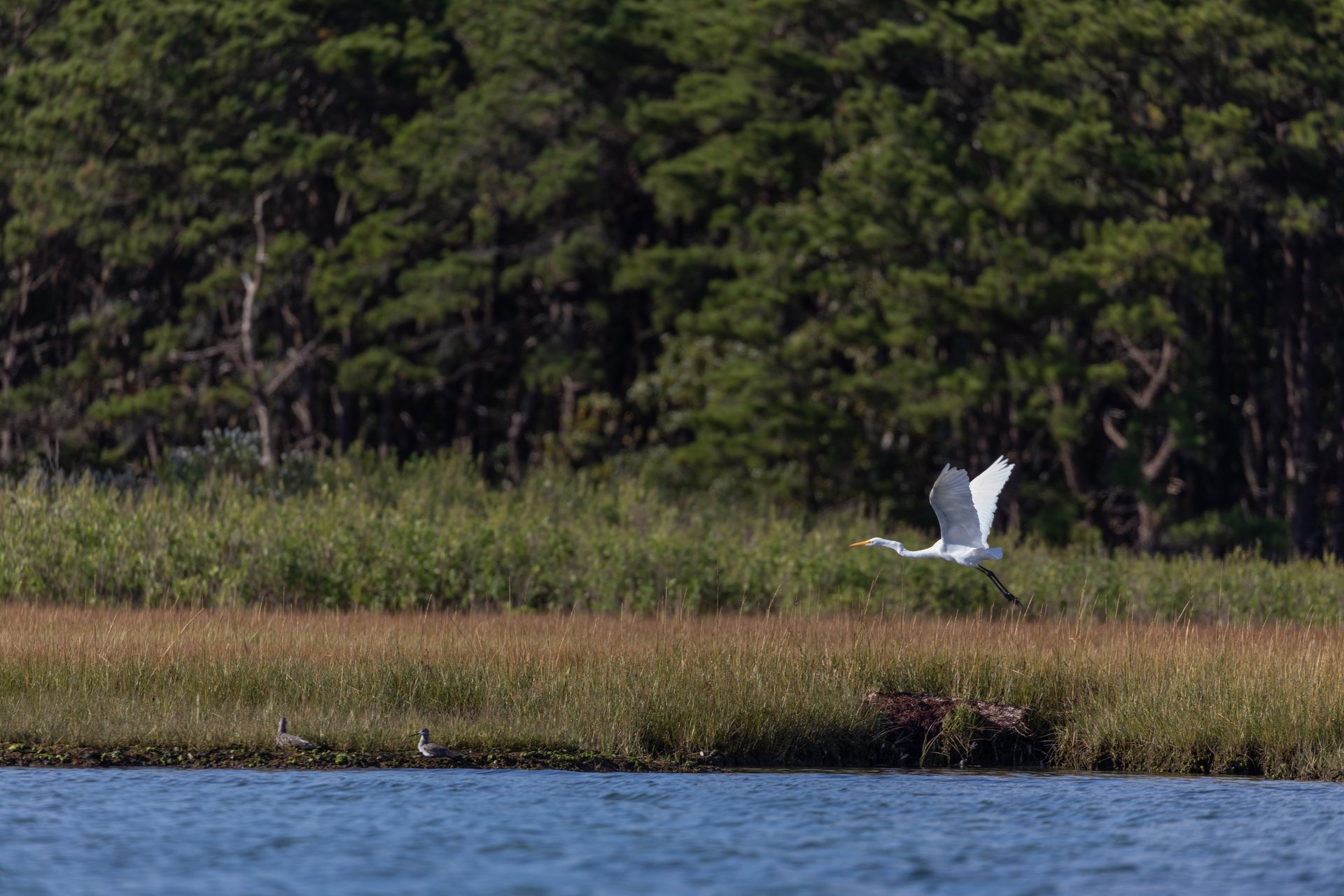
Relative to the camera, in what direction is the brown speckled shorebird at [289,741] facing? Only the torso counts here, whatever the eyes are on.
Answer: to the viewer's left

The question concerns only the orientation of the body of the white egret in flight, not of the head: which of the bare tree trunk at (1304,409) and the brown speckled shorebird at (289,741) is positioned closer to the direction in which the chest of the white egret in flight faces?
the brown speckled shorebird

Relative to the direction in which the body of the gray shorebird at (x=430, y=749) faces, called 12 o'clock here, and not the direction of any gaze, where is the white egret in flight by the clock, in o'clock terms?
The white egret in flight is roughly at 5 o'clock from the gray shorebird.

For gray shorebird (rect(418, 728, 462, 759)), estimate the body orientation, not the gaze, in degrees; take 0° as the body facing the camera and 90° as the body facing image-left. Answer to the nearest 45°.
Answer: approximately 90°

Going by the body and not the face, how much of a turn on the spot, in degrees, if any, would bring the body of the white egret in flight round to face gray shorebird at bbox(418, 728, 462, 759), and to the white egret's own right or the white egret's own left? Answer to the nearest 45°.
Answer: approximately 45° to the white egret's own left

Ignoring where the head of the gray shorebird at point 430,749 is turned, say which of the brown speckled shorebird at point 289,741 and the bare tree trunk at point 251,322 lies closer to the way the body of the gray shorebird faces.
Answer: the brown speckled shorebird

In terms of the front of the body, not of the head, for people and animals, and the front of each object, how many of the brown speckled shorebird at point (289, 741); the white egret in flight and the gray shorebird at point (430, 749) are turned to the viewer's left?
3

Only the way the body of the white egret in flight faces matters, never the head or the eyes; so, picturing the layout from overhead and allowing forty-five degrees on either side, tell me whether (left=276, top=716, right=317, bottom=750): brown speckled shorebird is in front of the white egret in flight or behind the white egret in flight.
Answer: in front

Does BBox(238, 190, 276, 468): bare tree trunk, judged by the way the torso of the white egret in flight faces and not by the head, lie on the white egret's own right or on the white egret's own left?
on the white egret's own right

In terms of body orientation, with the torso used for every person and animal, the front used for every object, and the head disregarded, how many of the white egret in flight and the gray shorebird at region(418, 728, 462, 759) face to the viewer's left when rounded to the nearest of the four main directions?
2

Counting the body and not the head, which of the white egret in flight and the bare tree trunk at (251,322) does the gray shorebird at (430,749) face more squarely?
the bare tree trunk

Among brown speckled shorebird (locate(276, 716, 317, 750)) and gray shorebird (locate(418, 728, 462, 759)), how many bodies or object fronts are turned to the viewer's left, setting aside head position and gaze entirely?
2

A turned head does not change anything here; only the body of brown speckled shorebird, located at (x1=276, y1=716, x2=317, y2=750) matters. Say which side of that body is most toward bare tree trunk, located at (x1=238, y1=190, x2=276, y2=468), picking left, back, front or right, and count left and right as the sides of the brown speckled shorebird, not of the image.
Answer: right

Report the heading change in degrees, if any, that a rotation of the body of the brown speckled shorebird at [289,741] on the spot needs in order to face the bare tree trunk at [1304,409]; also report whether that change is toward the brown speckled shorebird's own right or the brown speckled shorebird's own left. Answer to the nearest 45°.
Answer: approximately 135° to the brown speckled shorebird's own right

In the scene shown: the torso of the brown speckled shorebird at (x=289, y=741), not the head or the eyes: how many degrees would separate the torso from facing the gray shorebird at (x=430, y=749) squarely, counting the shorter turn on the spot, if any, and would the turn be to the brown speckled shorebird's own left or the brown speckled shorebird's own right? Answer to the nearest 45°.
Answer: approximately 180°

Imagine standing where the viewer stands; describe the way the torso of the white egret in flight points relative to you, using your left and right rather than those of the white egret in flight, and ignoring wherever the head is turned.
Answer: facing to the left of the viewer
